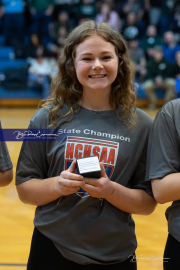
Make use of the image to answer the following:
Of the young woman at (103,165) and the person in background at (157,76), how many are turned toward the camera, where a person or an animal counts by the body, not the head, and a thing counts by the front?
2

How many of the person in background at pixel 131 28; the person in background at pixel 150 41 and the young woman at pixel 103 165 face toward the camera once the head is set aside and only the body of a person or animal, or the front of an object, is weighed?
3

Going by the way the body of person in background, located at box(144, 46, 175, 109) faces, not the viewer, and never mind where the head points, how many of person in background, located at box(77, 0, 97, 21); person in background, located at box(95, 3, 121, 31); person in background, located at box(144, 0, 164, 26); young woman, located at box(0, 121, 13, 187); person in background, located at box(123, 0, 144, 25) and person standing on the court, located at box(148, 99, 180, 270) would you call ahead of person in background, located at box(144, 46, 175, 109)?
2

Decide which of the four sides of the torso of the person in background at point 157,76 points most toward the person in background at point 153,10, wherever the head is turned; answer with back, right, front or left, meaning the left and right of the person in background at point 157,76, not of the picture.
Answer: back

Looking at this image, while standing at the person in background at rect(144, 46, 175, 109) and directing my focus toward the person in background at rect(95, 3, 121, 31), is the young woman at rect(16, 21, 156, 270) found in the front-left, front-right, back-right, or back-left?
back-left

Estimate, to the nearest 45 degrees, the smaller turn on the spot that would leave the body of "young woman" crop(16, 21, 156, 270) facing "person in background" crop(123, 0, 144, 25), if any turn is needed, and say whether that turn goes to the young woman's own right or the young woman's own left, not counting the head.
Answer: approximately 180°

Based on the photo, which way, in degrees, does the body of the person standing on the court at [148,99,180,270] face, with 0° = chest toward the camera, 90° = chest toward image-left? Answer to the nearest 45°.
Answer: approximately 0°

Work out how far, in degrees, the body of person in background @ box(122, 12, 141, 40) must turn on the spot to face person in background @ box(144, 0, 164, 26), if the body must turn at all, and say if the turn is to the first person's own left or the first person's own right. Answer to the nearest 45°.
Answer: approximately 135° to the first person's own left
